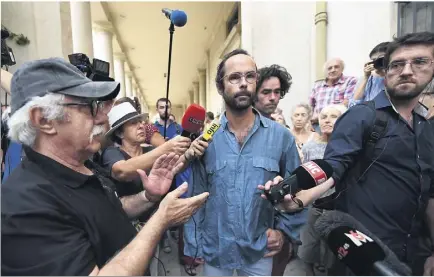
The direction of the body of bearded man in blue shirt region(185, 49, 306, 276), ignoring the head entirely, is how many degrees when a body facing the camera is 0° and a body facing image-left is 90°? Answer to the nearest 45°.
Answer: approximately 0°

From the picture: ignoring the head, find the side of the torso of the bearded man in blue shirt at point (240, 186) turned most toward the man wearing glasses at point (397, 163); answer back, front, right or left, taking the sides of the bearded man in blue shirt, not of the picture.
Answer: left

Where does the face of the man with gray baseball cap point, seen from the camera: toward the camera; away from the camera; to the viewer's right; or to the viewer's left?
to the viewer's right

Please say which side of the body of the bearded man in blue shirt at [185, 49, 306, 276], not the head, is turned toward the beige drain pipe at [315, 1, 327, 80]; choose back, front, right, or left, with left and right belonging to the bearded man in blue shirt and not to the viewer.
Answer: back

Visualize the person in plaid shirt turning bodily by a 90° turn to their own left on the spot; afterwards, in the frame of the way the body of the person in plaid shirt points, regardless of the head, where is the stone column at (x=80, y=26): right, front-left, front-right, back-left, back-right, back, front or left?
back

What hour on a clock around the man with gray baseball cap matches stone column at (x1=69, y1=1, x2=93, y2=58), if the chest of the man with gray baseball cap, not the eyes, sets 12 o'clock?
The stone column is roughly at 9 o'clock from the man with gray baseball cap.

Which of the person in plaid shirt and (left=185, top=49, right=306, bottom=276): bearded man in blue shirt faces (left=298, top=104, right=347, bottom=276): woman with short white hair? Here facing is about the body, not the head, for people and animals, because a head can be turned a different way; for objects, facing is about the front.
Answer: the person in plaid shirt

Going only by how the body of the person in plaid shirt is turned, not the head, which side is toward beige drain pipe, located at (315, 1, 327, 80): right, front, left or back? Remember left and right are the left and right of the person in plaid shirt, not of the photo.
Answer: back

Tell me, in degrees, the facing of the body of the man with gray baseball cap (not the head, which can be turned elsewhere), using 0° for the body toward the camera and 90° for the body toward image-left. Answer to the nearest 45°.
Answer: approximately 270°

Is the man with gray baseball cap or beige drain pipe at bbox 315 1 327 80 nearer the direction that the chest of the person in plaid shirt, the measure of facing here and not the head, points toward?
the man with gray baseball cap

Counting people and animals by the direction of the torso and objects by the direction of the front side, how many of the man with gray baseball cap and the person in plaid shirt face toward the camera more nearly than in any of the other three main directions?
1

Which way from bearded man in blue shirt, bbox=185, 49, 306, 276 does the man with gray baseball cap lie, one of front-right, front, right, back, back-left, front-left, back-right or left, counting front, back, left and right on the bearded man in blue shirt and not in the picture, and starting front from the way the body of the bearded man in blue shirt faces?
front-right
